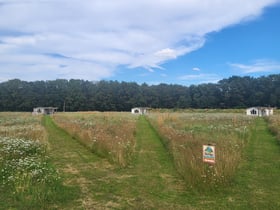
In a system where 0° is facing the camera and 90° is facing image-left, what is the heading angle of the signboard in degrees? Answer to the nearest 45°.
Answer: approximately 0°
